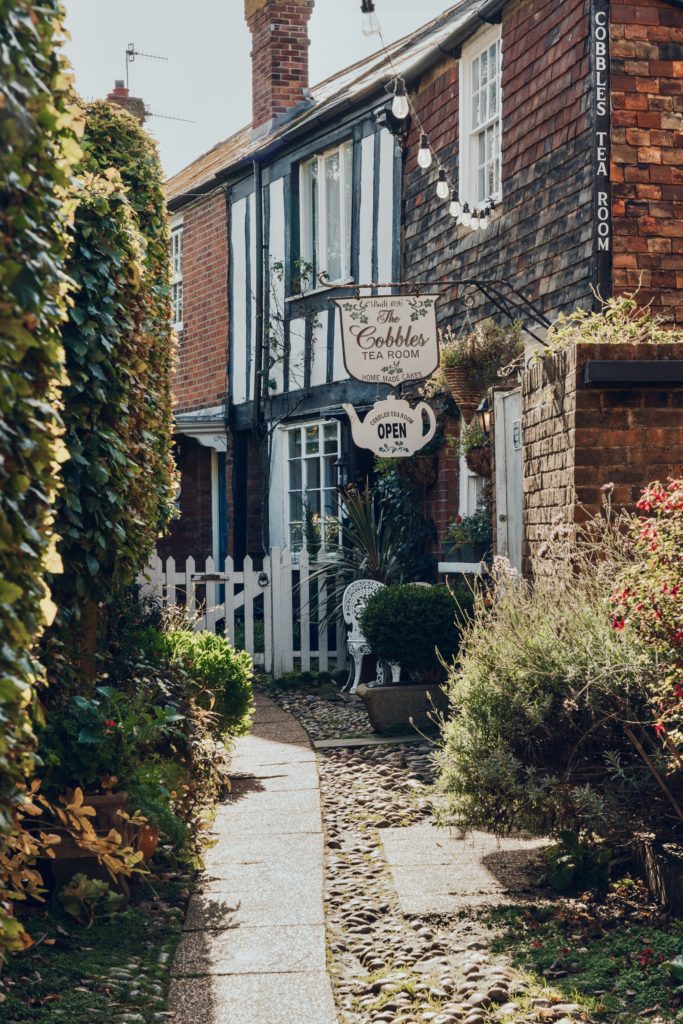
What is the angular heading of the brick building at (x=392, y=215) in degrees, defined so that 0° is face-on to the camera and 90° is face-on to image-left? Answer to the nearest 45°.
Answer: approximately 45°

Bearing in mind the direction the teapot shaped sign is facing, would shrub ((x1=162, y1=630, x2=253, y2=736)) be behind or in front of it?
in front

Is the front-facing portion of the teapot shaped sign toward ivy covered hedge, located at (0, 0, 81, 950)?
yes

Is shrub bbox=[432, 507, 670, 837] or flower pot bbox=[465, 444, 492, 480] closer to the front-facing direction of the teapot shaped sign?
the shrub

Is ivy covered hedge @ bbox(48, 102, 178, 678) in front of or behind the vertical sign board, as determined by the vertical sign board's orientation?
in front

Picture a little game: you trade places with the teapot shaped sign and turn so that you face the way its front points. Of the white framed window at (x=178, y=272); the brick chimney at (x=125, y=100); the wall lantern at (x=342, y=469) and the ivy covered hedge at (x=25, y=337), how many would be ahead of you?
1
